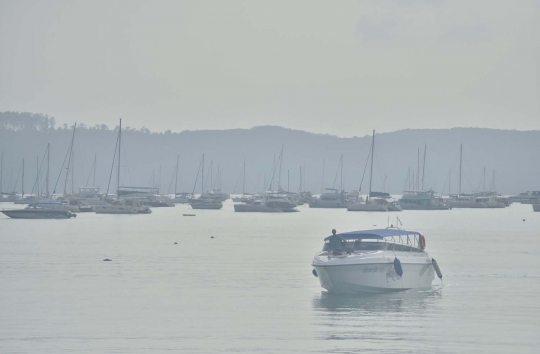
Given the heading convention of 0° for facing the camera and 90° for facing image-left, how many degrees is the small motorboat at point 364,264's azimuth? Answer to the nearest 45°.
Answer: approximately 45°
